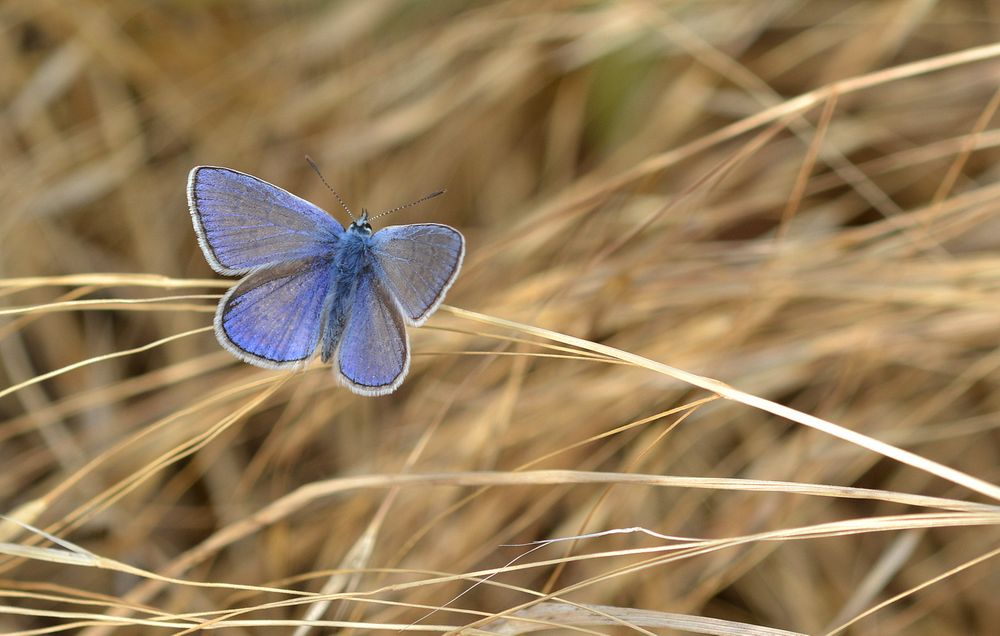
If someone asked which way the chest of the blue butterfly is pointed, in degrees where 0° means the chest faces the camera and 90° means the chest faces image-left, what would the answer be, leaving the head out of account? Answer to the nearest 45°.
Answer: approximately 180°
